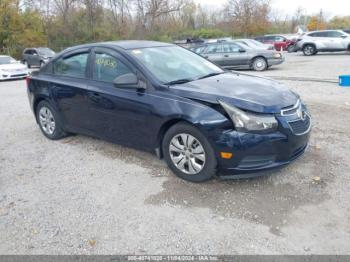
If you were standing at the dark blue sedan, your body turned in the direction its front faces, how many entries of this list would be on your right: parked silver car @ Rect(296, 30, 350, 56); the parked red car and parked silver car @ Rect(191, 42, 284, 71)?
0

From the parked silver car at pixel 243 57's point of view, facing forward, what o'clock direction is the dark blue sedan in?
The dark blue sedan is roughly at 3 o'clock from the parked silver car.

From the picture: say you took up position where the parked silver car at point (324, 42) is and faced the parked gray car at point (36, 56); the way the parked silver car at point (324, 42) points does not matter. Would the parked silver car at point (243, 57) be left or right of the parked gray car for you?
left

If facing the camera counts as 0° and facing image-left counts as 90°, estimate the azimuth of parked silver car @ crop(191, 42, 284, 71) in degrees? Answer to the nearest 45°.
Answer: approximately 270°

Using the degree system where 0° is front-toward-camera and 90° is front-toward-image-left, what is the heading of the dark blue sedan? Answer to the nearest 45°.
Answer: approximately 315°
